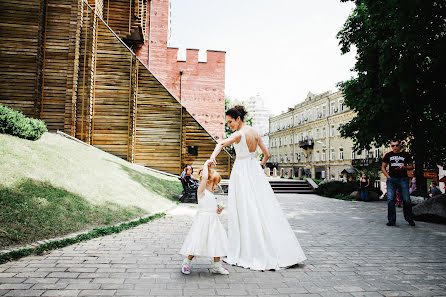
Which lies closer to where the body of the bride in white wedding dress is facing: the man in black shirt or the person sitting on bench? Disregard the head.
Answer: the person sitting on bench

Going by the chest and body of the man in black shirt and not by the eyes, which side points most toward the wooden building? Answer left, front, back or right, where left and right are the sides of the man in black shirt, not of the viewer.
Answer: right

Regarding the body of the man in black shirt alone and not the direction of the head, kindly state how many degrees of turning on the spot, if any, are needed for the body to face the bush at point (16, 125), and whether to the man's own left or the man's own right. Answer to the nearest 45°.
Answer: approximately 90° to the man's own right

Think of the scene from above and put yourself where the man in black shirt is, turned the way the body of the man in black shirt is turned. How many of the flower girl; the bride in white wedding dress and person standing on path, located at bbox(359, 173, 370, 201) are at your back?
1

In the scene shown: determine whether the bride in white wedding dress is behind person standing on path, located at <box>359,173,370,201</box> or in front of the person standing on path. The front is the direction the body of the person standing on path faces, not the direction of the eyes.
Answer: in front

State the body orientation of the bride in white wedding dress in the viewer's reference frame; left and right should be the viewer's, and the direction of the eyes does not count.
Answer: facing away from the viewer and to the left of the viewer

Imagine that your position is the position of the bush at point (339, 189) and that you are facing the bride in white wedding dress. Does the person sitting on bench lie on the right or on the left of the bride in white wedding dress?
right

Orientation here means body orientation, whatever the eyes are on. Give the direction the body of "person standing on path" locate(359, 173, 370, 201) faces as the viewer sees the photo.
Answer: toward the camera

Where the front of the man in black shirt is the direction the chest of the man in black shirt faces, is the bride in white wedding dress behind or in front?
in front

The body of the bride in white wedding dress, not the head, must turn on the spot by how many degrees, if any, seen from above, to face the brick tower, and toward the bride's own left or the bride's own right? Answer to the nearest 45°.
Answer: approximately 45° to the bride's own right

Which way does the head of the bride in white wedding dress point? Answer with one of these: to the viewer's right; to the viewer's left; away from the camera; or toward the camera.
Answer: to the viewer's left

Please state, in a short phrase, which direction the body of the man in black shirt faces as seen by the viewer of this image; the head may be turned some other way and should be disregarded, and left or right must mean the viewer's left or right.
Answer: facing the viewer

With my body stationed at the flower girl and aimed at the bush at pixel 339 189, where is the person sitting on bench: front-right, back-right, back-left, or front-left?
front-left

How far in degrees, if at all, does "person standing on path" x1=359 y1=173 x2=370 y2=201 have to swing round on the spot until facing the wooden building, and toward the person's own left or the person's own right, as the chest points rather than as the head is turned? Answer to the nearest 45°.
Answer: approximately 90° to the person's own right
